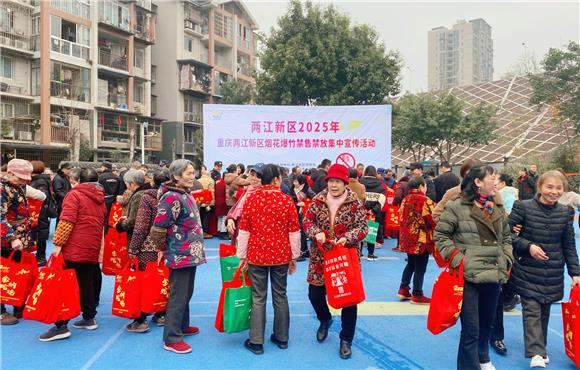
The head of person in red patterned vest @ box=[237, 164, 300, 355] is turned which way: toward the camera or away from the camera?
away from the camera

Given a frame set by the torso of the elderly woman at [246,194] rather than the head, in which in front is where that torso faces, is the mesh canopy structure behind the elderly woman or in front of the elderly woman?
behind

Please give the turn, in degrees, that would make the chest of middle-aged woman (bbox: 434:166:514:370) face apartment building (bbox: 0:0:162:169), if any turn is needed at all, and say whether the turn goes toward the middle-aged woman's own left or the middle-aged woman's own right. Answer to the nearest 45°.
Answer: approximately 180°

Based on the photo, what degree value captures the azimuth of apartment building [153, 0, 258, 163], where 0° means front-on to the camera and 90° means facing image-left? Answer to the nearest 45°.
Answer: approximately 315°

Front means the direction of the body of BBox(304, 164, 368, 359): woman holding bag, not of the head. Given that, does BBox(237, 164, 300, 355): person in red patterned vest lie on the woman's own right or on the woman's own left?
on the woman's own right

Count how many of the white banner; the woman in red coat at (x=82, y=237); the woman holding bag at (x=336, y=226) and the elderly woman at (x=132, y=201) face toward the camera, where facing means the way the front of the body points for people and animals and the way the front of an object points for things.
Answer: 2

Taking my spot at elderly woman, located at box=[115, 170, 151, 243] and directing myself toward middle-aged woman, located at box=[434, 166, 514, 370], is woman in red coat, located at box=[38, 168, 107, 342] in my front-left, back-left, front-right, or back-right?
back-right

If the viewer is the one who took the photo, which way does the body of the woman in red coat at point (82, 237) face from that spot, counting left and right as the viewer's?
facing away from the viewer and to the left of the viewer

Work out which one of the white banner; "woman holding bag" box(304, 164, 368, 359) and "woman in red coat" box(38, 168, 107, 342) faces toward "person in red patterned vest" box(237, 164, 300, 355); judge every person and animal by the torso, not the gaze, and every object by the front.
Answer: the white banner

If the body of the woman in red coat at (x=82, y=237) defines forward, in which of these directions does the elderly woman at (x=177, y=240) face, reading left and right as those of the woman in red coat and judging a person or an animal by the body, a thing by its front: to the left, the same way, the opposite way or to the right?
the opposite way

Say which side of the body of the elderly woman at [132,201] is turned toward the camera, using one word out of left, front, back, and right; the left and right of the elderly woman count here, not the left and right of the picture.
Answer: left

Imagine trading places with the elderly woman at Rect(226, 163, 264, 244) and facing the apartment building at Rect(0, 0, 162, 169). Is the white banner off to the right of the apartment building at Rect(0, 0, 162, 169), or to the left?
right

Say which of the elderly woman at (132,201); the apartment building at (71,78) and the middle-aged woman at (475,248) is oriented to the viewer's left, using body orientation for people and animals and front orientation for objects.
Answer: the elderly woman at (132,201)
